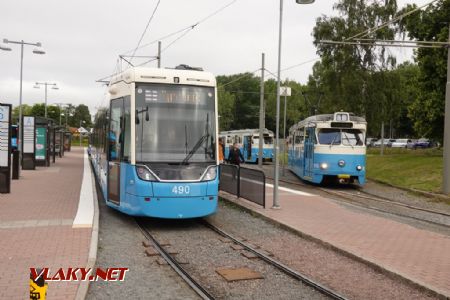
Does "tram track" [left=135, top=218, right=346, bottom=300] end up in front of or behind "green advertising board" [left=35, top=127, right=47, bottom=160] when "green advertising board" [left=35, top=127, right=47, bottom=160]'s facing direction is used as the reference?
in front

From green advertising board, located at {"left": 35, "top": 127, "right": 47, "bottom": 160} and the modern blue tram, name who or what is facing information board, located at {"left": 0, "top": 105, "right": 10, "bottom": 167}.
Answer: green advertising board, located at {"left": 35, "top": 127, "right": 47, "bottom": 160}

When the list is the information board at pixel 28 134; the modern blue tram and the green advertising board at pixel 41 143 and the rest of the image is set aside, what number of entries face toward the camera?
3

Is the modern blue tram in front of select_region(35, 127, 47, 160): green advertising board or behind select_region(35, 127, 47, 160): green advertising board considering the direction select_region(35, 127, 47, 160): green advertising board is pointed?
in front

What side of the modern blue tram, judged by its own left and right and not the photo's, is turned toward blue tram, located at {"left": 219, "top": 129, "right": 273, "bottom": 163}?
back

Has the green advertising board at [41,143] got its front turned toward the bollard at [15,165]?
yes

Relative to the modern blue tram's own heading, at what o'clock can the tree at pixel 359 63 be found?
The tree is roughly at 7 o'clock from the modern blue tram.

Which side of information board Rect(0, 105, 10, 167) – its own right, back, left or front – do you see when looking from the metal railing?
left

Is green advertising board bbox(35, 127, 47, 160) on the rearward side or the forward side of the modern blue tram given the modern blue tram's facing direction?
on the rearward side
